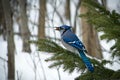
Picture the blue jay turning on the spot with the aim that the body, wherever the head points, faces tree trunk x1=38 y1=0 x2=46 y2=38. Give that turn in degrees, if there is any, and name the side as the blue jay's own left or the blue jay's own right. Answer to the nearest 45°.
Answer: approximately 90° to the blue jay's own right

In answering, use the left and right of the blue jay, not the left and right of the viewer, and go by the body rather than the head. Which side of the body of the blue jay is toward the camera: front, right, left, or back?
left
